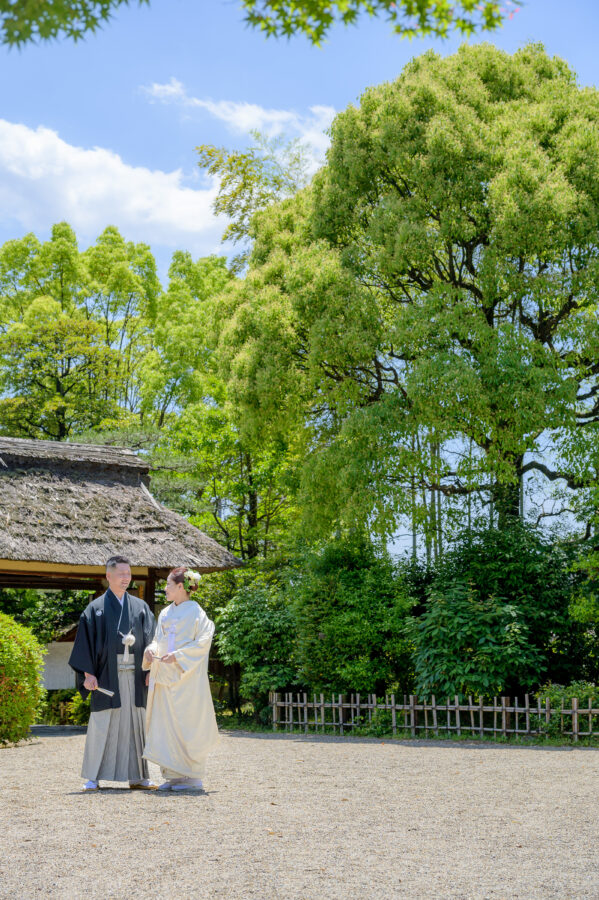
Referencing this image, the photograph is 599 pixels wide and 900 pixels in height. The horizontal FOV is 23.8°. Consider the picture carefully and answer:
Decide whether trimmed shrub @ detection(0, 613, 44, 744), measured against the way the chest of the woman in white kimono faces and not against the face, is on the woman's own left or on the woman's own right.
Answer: on the woman's own right

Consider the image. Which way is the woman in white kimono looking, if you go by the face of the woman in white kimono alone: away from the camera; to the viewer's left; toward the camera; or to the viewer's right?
to the viewer's left

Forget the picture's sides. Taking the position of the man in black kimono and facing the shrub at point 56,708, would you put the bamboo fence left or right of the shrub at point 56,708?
right

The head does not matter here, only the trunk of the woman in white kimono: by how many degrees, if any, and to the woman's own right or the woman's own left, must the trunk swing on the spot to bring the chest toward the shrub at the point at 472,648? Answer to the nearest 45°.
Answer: approximately 180°

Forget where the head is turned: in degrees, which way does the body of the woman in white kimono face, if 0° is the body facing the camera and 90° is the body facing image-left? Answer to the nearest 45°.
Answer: approximately 45°

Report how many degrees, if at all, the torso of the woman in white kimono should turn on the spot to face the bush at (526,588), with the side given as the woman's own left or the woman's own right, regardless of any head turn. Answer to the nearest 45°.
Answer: approximately 180°

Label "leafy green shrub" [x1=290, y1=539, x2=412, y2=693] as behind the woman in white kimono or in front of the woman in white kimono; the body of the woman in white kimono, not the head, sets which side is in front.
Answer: behind

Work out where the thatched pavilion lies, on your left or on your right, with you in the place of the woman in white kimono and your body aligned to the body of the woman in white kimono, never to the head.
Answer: on your right

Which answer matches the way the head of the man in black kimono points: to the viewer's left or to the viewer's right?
to the viewer's right
